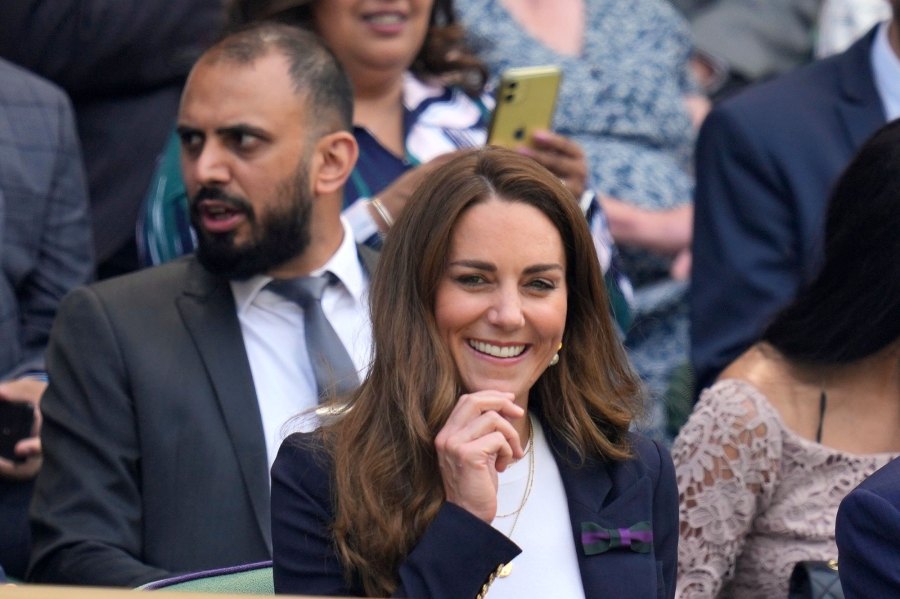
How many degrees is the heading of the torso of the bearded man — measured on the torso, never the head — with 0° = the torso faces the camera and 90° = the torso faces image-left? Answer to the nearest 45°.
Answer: approximately 315°

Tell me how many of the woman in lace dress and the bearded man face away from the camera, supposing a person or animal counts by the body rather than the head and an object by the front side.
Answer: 1

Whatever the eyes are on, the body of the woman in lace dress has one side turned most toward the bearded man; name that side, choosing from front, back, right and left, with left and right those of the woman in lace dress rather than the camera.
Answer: left

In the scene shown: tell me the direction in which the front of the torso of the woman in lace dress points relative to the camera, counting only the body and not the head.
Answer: away from the camera

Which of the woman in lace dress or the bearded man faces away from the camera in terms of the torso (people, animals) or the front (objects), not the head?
the woman in lace dress

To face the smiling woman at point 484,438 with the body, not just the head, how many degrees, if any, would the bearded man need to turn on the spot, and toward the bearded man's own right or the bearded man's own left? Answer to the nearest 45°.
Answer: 0° — they already face them

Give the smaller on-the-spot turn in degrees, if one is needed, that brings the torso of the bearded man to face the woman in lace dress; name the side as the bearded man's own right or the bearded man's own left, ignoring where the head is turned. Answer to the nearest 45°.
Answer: approximately 45° to the bearded man's own left
